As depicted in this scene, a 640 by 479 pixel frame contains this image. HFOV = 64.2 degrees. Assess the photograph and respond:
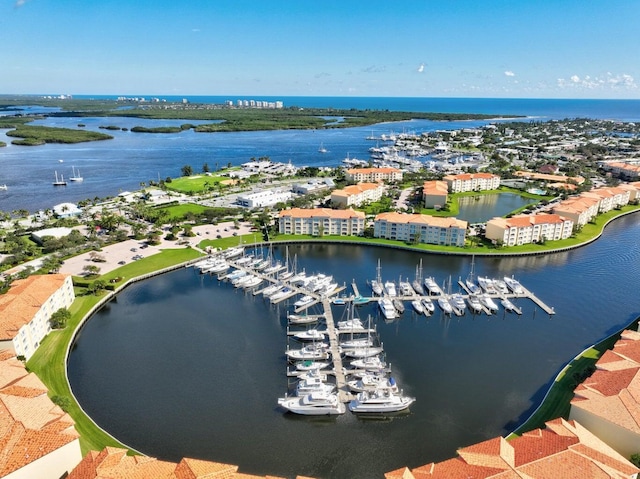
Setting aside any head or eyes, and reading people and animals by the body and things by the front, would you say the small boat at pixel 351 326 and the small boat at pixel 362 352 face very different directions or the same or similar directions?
same or similar directions

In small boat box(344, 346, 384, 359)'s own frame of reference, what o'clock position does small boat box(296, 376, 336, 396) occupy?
small boat box(296, 376, 336, 396) is roughly at 4 o'clock from small boat box(344, 346, 384, 359).

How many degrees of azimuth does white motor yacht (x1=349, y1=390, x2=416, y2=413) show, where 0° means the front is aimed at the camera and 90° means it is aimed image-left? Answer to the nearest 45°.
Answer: approximately 270°

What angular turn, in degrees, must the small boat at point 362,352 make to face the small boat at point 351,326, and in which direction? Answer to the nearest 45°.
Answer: approximately 90° to its left

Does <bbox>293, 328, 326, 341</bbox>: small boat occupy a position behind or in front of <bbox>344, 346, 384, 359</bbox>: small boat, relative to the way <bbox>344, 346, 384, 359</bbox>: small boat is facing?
behind

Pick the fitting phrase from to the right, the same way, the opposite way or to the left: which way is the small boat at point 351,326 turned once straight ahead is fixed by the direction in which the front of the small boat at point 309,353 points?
the opposite way

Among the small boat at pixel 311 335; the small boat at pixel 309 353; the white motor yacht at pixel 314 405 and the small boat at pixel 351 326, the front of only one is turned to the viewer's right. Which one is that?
the small boat at pixel 351 326

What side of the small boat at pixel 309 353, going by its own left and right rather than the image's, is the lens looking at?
left

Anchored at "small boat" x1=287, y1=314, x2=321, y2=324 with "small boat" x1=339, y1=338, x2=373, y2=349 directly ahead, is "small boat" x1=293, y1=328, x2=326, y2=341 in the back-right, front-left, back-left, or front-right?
front-right

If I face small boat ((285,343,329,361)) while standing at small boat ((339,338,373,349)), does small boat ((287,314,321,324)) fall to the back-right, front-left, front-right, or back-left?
front-right

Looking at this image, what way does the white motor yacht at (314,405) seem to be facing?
to the viewer's left

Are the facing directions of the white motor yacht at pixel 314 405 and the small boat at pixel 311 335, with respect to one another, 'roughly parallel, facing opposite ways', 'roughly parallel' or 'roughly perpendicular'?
roughly parallel

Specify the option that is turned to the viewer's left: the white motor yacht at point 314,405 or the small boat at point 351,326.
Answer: the white motor yacht

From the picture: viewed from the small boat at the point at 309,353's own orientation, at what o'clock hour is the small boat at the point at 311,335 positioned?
the small boat at the point at 311,335 is roughly at 3 o'clock from the small boat at the point at 309,353.

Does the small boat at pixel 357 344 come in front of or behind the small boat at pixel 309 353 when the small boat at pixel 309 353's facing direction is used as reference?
behind

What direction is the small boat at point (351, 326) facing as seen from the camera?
to the viewer's right

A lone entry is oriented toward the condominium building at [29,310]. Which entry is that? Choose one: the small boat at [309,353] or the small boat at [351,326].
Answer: the small boat at [309,353]
